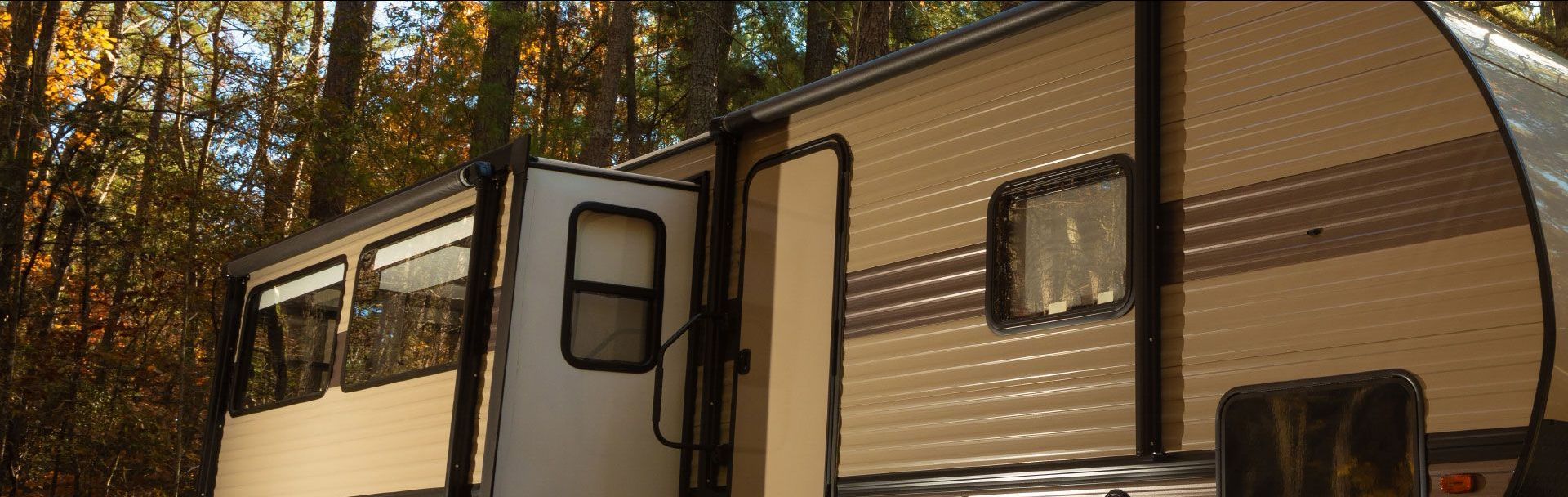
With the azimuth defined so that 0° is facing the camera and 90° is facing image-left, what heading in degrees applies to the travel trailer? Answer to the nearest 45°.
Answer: approximately 315°
